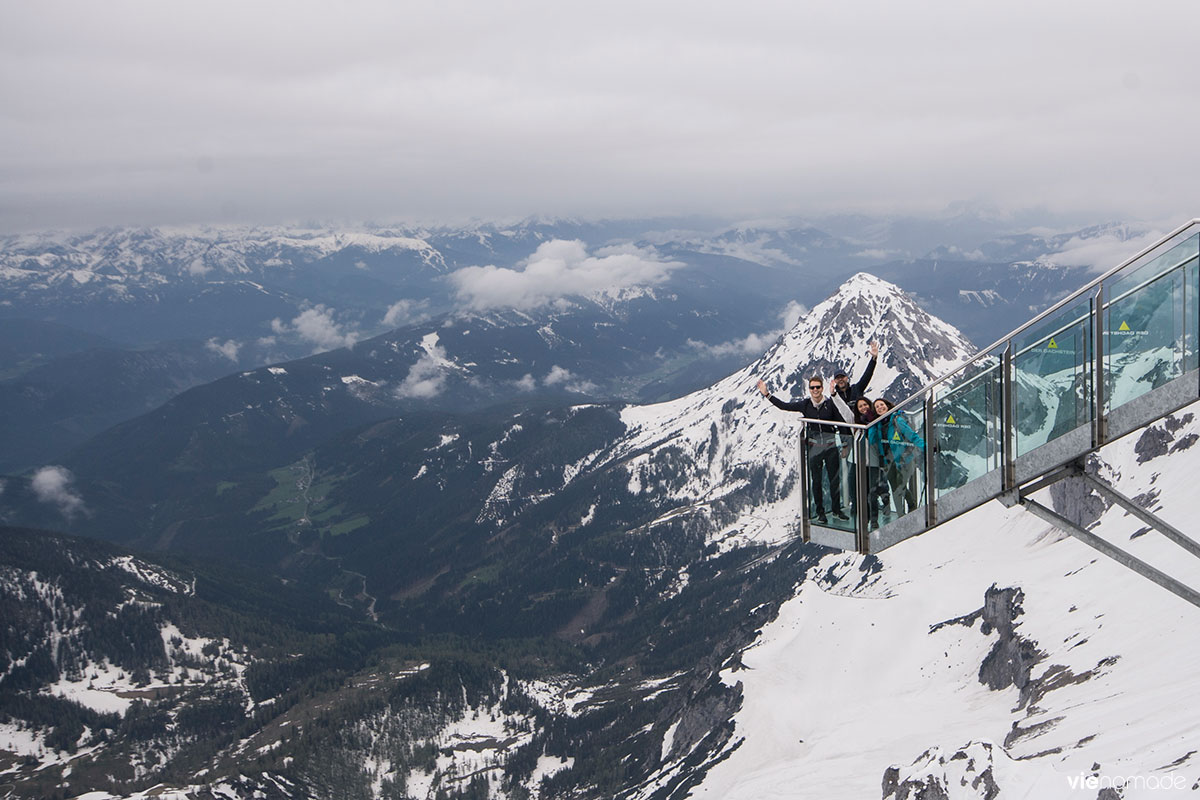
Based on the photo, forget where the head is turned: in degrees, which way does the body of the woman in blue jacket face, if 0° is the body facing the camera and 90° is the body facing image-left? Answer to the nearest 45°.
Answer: approximately 45°

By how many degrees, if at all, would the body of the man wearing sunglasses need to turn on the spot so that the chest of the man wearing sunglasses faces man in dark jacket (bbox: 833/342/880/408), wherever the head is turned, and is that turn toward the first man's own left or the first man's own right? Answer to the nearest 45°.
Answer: approximately 180°

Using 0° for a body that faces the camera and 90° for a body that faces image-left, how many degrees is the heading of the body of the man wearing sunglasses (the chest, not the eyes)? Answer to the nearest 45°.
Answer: approximately 0°

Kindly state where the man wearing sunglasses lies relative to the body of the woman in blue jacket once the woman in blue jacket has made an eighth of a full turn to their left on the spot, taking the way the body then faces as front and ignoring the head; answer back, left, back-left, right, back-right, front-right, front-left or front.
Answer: back-right
